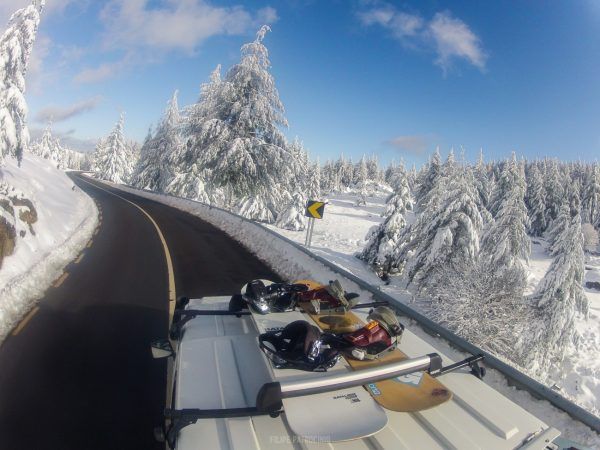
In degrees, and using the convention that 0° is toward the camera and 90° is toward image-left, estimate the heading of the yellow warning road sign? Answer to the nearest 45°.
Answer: approximately 0°

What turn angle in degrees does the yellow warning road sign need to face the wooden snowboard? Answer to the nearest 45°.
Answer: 0° — it already faces it

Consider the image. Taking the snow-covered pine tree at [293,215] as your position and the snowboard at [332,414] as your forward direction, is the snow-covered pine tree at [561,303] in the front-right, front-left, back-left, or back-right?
front-left

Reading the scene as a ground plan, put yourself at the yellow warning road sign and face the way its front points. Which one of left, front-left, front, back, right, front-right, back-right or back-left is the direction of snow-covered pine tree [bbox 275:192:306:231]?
back

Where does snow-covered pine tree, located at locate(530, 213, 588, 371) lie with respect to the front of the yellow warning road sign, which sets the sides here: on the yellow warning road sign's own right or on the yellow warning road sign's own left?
on the yellow warning road sign's own left

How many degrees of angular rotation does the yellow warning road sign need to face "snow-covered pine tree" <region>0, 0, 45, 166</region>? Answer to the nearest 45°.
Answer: approximately 90° to its right

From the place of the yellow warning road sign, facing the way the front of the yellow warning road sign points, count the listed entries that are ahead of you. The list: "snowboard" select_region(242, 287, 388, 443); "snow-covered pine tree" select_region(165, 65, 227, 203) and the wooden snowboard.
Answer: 2

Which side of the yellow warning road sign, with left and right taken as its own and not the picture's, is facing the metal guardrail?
front
